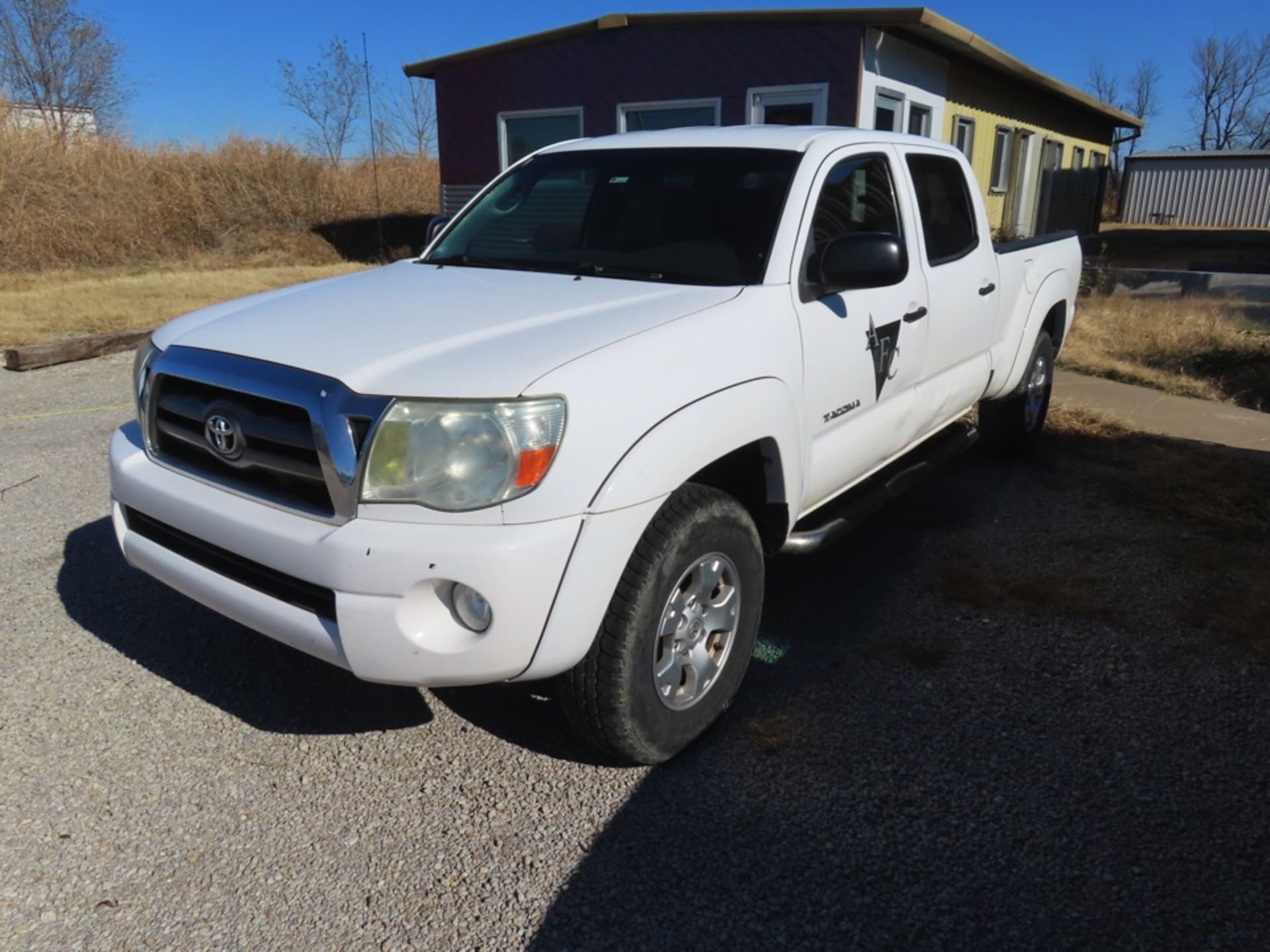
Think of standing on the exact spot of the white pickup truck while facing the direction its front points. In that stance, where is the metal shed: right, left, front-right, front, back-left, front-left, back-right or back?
back

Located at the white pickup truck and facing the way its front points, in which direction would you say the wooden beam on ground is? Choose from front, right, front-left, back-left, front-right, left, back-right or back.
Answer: right

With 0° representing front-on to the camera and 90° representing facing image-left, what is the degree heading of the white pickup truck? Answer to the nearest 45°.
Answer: approximately 45°
